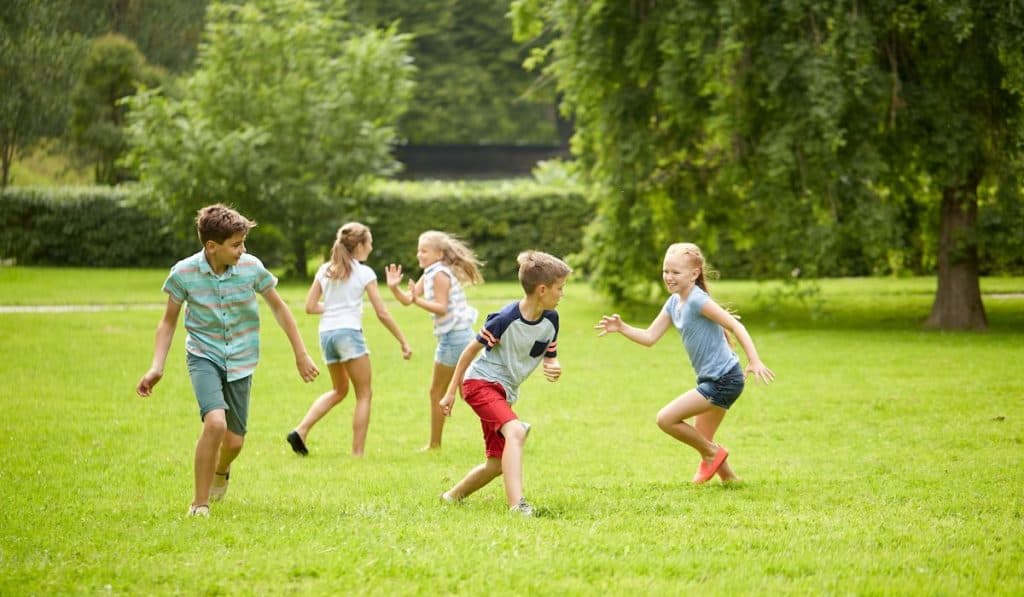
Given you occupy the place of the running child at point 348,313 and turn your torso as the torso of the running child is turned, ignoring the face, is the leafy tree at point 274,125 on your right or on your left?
on your left

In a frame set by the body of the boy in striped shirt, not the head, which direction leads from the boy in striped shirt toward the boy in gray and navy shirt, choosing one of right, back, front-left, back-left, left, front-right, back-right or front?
left

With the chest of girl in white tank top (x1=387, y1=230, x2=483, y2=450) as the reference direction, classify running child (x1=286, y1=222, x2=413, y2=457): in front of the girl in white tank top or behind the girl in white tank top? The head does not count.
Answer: in front

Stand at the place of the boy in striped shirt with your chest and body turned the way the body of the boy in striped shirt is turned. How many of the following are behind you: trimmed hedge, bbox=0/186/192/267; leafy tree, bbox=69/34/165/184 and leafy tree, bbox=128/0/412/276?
3

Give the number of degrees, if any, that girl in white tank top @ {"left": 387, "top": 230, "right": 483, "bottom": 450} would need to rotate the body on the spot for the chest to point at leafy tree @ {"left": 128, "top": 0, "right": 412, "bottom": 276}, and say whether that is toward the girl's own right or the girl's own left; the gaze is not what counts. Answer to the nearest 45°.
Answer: approximately 90° to the girl's own right

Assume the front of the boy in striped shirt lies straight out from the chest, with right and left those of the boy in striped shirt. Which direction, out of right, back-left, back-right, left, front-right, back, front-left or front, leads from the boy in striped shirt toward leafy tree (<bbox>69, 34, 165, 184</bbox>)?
back

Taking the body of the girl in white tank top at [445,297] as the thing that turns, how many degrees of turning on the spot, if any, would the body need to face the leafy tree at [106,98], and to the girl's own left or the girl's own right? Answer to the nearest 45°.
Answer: approximately 90° to the girl's own right

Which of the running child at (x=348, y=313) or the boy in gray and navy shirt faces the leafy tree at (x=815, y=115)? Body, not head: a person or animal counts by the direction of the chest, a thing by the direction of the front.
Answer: the running child

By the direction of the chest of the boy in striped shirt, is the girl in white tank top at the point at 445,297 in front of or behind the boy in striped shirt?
behind

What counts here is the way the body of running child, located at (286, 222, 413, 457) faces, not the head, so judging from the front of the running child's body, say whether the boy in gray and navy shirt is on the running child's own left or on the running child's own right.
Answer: on the running child's own right

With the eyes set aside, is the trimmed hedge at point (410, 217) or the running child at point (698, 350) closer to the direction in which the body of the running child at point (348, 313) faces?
the trimmed hedge
